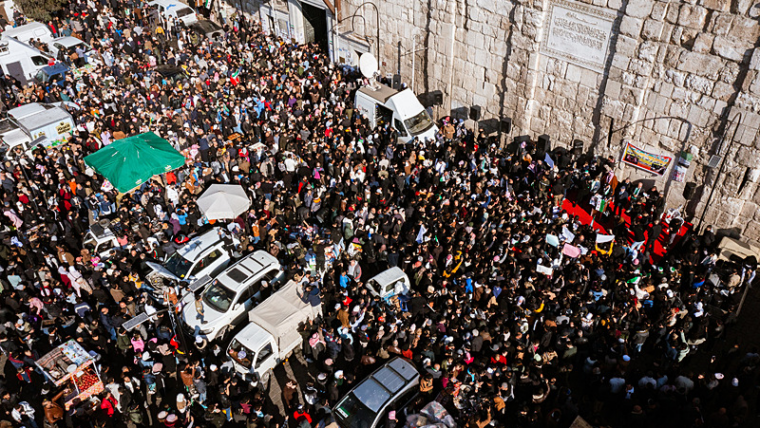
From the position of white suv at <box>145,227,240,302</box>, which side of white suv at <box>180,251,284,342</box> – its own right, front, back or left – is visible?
right

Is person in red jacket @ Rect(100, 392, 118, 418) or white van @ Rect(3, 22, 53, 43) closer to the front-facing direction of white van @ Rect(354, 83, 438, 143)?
the person in red jacket

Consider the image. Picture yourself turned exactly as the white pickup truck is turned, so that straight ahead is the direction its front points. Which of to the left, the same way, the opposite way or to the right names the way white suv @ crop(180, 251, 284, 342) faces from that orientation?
the same way

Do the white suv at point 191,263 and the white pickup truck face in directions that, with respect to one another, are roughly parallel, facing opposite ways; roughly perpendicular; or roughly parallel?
roughly parallel

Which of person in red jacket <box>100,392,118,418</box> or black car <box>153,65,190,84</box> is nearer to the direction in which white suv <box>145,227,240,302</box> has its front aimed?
the person in red jacket

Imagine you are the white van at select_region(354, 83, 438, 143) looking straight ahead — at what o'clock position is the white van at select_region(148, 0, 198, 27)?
the white van at select_region(148, 0, 198, 27) is roughly at 6 o'clock from the white van at select_region(354, 83, 438, 143).

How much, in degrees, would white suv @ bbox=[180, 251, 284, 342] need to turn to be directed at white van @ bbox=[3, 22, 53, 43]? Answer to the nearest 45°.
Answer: approximately 135° to its right

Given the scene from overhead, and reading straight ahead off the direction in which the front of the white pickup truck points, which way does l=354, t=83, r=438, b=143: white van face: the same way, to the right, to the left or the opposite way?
to the left

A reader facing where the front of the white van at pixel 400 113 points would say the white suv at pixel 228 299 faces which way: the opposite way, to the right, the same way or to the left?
to the right

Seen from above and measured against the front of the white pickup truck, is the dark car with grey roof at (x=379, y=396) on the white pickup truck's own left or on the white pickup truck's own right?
on the white pickup truck's own left

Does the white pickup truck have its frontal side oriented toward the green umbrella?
no

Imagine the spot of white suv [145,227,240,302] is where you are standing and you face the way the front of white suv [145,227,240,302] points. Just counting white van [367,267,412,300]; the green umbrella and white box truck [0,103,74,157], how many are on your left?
1

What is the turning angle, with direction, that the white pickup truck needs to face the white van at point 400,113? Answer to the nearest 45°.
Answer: approximately 180°

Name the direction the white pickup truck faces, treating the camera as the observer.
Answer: facing the viewer and to the left of the viewer

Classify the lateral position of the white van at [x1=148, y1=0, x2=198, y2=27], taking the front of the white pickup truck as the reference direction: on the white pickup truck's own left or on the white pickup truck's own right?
on the white pickup truck's own right

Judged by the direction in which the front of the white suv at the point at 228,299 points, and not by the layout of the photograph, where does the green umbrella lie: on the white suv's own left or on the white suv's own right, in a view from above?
on the white suv's own right

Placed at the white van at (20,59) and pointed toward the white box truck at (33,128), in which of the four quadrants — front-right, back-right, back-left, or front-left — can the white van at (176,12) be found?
back-left

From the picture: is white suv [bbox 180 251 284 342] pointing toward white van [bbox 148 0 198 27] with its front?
no

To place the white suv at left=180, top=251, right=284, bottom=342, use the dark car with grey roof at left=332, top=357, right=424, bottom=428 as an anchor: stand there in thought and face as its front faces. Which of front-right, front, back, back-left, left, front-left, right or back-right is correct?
right

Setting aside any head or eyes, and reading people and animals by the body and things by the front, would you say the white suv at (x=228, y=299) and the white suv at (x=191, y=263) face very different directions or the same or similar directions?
same or similar directions

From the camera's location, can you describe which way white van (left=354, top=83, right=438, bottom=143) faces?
facing the viewer and to the right of the viewer

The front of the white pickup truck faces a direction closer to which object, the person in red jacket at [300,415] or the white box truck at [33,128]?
the person in red jacket

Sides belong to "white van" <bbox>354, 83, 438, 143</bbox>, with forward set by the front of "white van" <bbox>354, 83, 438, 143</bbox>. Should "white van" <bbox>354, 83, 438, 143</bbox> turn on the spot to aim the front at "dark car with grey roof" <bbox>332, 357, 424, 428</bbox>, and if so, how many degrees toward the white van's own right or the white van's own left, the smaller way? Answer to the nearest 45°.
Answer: approximately 45° to the white van's own right

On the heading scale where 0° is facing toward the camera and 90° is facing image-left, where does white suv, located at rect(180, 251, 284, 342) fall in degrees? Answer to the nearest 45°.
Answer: approximately 45°
